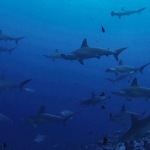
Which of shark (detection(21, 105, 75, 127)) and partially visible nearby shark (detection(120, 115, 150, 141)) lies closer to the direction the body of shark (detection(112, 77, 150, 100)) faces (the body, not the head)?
the shark

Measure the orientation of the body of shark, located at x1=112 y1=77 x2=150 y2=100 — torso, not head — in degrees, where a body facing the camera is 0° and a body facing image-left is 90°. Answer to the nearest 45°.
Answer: approximately 90°

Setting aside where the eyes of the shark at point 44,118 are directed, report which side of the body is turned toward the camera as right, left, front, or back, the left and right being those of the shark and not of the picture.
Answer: left

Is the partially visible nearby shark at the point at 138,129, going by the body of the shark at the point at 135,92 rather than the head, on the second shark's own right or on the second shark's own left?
on the second shark's own left

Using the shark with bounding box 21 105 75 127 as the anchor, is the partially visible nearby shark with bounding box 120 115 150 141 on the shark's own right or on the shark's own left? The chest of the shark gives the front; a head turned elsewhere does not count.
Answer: on the shark's own left

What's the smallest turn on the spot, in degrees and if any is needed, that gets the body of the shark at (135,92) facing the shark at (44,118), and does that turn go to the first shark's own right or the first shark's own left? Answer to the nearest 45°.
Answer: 0° — it already faces it

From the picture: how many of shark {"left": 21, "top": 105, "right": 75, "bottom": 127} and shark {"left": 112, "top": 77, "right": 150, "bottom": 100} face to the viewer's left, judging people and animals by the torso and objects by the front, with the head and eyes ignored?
2

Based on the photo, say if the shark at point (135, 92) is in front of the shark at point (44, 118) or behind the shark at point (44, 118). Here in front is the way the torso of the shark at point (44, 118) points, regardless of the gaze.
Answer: behind
